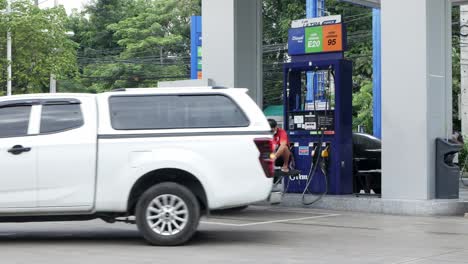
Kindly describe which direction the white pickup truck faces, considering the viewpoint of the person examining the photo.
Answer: facing to the left of the viewer

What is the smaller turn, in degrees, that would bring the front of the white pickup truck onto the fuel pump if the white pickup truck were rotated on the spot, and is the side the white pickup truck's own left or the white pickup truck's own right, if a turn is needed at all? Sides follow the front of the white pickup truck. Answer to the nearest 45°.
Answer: approximately 135° to the white pickup truck's own right

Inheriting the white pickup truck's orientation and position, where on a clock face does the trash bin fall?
The trash bin is roughly at 5 o'clock from the white pickup truck.

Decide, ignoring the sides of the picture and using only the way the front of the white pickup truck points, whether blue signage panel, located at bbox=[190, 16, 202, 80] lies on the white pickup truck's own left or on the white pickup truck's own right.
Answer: on the white pickup truck's own right

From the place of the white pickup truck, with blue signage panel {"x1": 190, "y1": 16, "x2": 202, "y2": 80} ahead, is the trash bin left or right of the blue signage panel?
right

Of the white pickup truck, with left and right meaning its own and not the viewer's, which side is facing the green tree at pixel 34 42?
right

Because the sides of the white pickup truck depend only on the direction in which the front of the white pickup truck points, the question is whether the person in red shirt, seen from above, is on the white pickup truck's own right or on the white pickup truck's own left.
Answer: on the white pickup truck's own right

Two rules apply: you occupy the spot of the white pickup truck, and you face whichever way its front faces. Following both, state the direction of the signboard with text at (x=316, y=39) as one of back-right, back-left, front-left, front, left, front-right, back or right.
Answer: back-right
